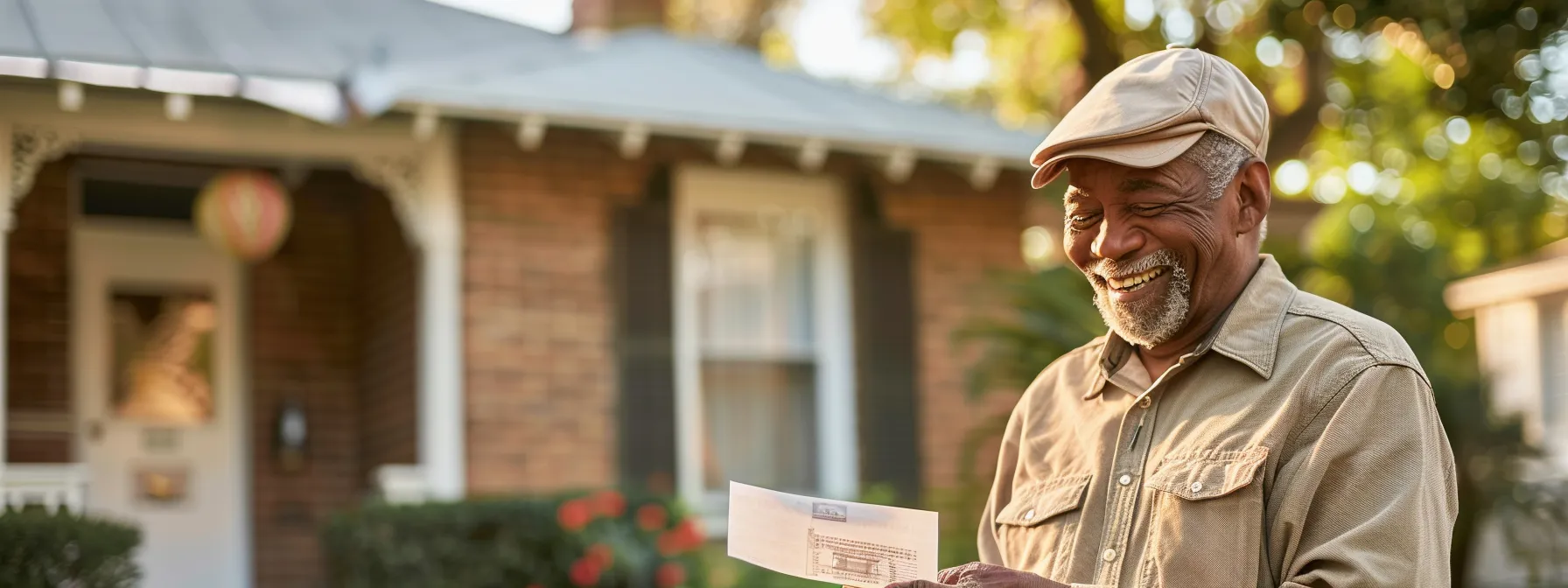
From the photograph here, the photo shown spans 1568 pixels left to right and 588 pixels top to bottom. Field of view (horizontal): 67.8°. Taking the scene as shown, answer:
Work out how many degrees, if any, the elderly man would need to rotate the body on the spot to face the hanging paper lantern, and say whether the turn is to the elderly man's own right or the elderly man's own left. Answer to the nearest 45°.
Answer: approximately 90° to the elderly man's own right

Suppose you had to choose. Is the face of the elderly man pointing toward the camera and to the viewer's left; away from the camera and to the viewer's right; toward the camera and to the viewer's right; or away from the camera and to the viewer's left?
toward the camera and to the viewer's left

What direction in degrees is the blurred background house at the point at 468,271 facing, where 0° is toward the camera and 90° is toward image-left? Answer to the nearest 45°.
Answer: approximately 0°

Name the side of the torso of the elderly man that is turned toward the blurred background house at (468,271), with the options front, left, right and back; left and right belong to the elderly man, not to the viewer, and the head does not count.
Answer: right

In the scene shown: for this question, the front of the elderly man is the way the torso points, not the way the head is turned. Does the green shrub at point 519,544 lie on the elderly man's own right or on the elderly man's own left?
on the elderly man's own right

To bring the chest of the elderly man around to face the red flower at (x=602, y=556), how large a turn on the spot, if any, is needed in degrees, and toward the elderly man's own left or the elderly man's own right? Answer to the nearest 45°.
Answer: approximately 90° to the elderly man's own right

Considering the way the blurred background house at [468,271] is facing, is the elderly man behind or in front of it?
in front

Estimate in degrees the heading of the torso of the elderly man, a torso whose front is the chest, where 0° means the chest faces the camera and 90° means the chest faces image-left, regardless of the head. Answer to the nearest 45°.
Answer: approximately 45°

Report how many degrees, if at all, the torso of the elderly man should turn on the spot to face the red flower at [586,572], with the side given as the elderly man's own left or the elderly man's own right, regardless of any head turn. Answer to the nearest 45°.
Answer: approximately 90° to the elderly man's own right

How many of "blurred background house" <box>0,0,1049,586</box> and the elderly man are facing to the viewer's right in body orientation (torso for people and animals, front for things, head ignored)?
0
